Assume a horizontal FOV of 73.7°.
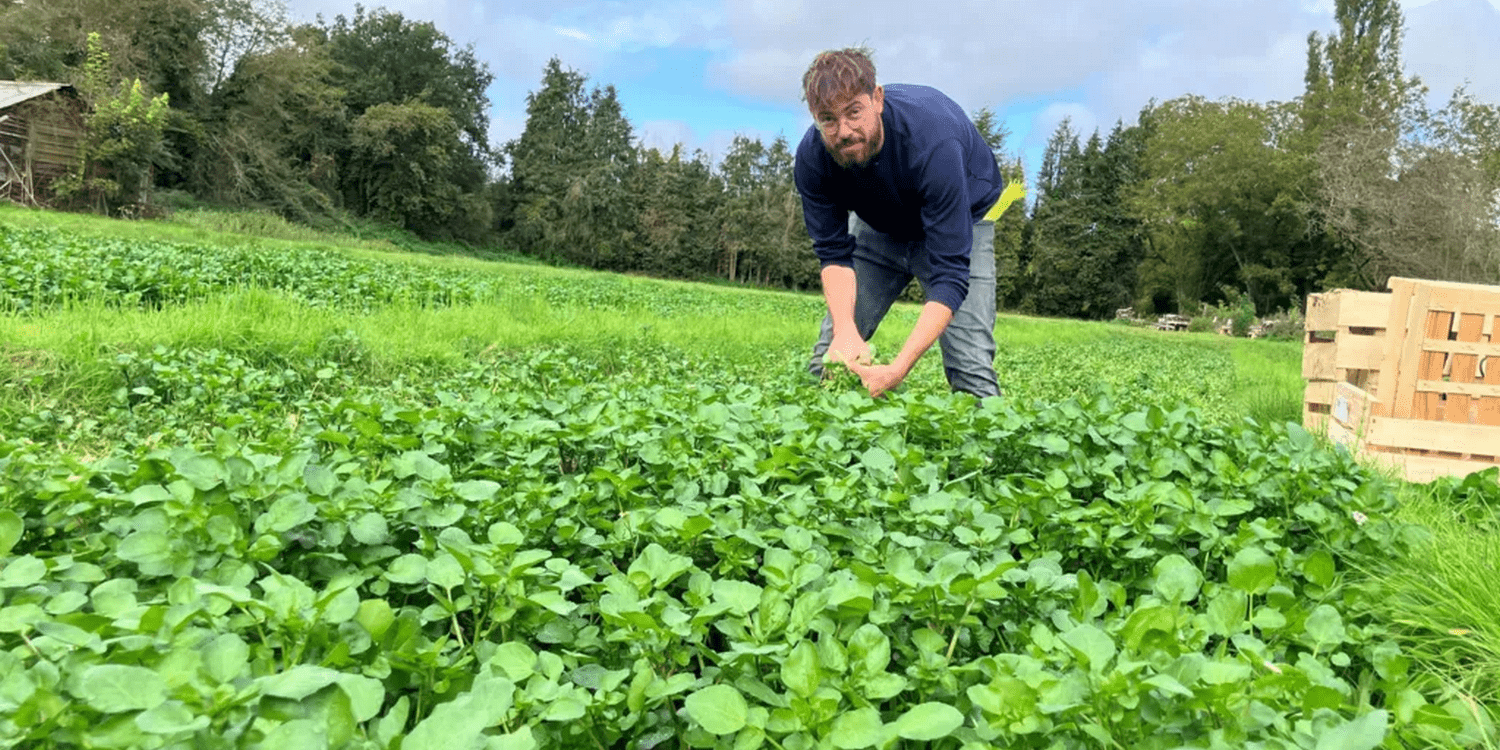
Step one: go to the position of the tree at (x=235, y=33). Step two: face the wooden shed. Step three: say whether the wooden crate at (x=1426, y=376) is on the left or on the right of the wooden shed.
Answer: left

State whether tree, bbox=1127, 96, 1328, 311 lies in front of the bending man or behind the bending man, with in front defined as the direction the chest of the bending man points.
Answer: behind

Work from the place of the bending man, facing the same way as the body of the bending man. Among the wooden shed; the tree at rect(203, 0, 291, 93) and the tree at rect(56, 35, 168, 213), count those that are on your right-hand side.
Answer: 3

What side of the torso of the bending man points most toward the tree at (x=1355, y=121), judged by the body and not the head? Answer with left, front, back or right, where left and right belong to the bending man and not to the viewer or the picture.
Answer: back

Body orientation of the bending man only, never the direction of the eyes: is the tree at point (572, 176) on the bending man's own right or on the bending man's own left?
on the bending man's own right

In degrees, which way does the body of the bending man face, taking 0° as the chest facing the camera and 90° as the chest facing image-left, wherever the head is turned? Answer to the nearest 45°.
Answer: approximately 45°

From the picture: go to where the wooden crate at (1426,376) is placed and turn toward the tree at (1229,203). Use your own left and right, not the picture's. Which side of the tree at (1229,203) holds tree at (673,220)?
left
